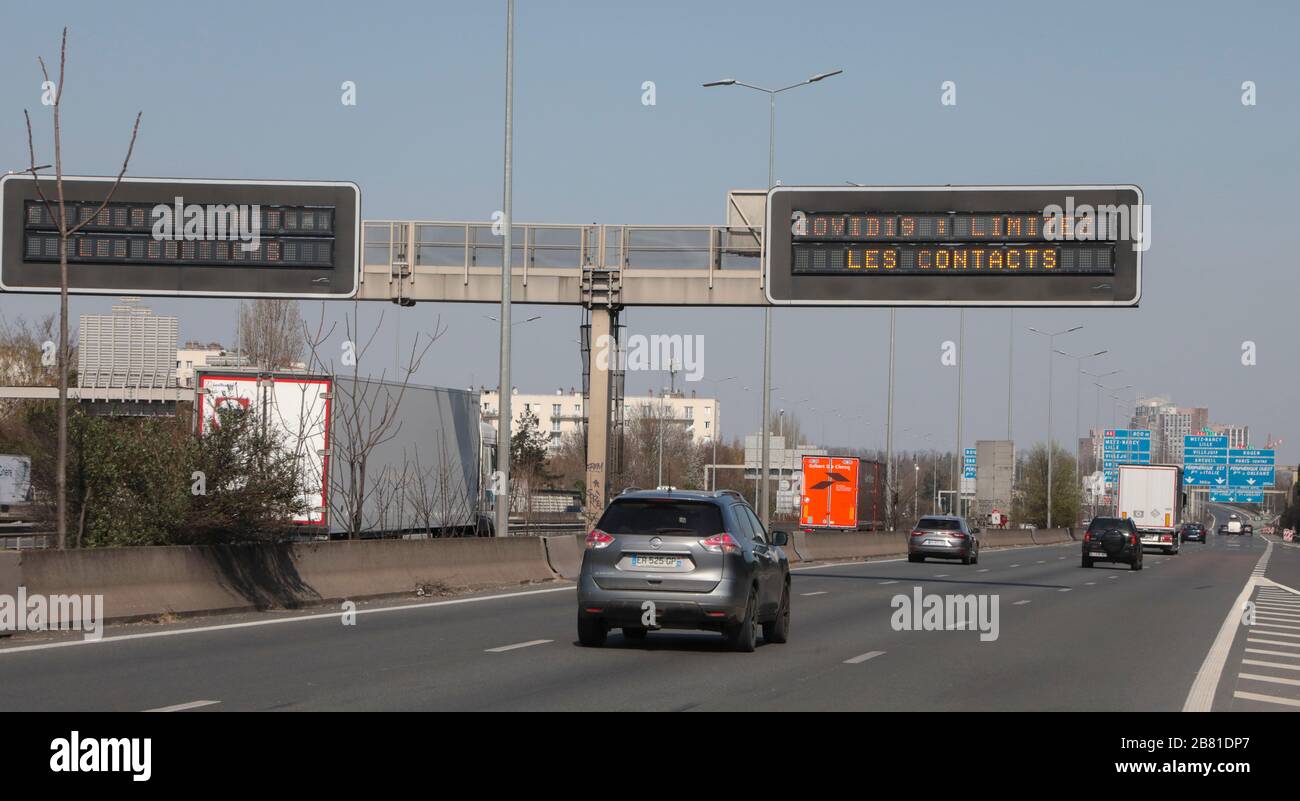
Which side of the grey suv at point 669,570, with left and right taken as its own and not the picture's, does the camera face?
back

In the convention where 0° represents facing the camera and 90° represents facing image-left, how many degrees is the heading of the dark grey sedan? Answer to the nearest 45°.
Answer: approximately 180°

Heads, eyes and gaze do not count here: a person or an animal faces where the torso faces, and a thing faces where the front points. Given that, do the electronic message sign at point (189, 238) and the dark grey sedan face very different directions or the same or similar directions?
very different directions

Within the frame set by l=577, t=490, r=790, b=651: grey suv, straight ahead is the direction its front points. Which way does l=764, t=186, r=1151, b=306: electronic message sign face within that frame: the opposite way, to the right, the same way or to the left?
the opposite way

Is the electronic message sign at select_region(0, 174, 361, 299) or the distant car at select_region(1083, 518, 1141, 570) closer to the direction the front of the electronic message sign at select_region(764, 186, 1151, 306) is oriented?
the electronic message sign

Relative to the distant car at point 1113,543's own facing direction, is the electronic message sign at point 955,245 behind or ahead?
behind

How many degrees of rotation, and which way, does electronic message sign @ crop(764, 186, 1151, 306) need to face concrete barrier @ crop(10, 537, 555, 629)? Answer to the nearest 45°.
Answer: approximately 45° to its right

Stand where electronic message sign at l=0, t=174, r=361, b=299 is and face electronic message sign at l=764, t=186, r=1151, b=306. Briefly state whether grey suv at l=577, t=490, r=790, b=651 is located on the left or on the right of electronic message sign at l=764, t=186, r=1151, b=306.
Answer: right

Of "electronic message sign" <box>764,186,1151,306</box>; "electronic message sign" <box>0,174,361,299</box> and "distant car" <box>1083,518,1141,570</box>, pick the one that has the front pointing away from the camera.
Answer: the distant car

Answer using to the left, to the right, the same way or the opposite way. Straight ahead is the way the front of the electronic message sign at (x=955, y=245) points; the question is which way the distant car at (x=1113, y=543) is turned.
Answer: the opposite way

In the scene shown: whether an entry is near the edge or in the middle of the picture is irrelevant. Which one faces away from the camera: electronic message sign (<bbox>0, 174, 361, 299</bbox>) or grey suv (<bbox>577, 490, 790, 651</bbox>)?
the grey suv

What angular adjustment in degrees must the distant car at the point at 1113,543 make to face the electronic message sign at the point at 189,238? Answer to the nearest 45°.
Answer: approximately 135° to its left

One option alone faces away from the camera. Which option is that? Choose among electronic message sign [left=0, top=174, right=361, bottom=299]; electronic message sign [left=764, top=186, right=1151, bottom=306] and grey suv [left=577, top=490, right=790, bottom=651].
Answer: the grey suv

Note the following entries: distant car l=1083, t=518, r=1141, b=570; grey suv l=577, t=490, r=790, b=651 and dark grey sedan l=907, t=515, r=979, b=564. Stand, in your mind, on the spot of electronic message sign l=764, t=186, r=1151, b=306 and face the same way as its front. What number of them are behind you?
2
